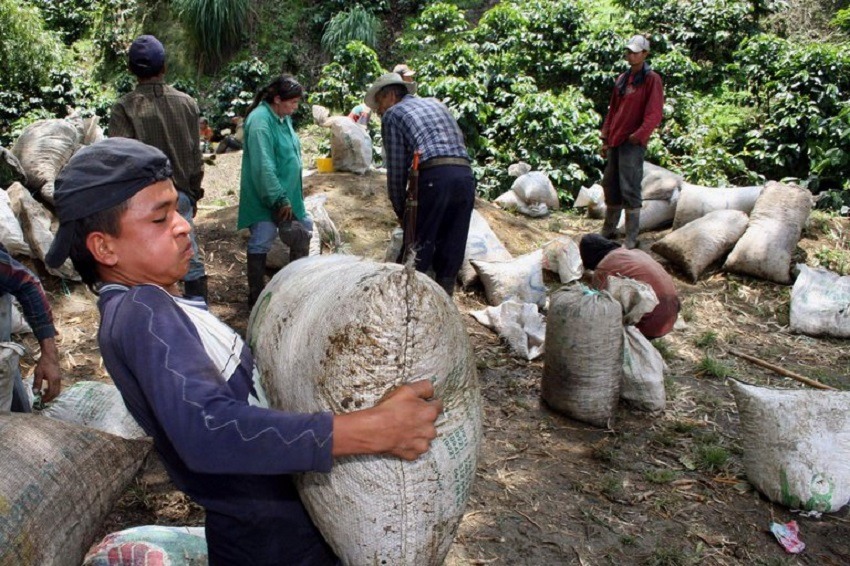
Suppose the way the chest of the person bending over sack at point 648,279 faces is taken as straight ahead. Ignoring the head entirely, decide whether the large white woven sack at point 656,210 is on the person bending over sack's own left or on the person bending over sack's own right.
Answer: on the person bending over sack's own right

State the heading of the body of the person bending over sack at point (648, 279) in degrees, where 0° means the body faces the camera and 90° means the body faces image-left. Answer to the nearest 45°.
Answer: approximately 90°

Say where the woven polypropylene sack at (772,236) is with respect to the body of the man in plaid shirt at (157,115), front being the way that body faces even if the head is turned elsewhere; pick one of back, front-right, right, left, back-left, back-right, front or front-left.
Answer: right

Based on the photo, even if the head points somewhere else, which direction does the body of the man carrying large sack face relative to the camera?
to the viewer's right

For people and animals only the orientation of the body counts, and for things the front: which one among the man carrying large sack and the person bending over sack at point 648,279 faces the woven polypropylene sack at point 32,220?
the person bending over sack

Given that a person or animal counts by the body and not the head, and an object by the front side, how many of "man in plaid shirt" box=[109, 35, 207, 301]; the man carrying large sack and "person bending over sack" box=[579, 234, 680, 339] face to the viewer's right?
1

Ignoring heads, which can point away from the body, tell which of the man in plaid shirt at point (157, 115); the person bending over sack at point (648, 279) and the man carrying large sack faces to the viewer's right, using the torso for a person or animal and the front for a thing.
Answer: the man carrying large sack

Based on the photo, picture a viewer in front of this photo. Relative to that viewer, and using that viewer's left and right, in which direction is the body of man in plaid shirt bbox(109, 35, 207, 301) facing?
facing away from the viewer

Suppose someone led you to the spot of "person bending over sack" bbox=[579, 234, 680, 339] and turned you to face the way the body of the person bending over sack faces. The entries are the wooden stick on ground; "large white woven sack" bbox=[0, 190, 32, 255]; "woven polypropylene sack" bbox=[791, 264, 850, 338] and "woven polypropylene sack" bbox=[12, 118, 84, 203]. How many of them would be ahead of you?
2

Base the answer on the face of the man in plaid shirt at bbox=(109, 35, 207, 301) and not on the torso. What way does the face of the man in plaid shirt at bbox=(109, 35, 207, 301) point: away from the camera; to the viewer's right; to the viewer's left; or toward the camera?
away from the camera

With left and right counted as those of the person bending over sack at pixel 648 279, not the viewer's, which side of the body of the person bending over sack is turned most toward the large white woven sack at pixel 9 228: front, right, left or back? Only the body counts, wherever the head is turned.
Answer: front
